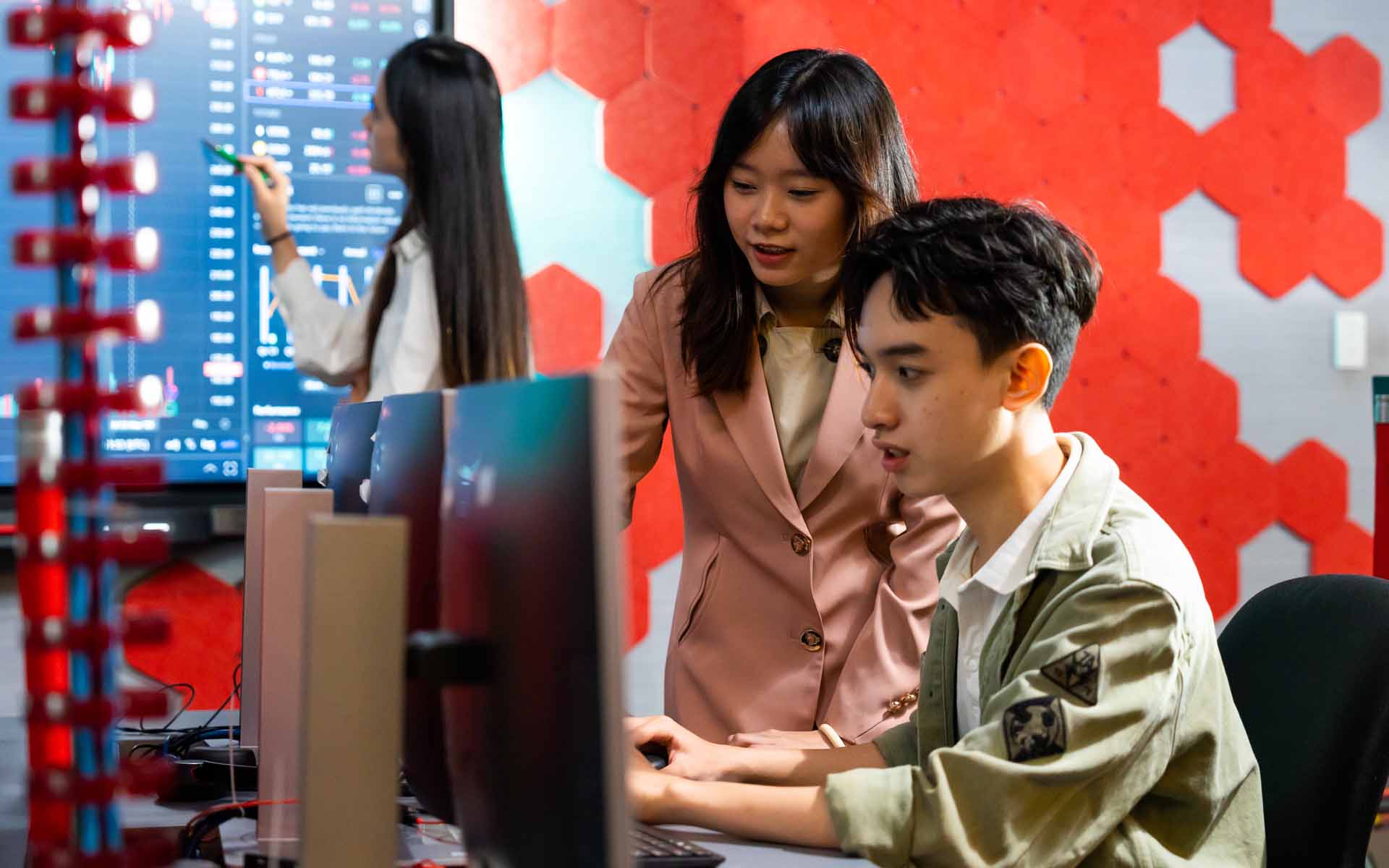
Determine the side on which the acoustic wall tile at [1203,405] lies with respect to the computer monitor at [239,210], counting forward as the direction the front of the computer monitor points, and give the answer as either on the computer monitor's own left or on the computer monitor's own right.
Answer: on the computer monitor's own left

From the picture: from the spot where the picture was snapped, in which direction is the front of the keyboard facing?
facing to the right of the viewer

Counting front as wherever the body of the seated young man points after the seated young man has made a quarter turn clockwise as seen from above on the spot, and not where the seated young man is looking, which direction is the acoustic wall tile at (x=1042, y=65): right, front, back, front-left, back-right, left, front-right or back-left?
front-right

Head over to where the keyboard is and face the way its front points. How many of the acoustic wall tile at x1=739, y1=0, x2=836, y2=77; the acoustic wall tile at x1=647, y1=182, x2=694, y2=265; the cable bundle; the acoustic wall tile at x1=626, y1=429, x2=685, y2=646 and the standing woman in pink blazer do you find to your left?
4

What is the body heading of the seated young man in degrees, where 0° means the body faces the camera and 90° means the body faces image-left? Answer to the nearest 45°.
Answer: approximately 45°

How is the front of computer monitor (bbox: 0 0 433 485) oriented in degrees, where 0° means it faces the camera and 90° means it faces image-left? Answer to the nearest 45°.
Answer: approximately 0°

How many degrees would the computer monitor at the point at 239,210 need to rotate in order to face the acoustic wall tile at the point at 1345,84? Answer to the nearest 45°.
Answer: approximately 90° to its left

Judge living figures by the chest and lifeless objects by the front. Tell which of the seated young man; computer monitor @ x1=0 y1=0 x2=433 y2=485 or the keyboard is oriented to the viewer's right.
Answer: the keyboard

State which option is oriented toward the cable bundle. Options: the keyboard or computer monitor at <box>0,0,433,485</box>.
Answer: the computer monitor

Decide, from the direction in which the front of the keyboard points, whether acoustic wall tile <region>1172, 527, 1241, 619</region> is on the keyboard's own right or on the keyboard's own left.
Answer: on the keyboard's own left

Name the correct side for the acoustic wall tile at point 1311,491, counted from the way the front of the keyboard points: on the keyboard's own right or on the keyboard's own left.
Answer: on the keyboard's own left
